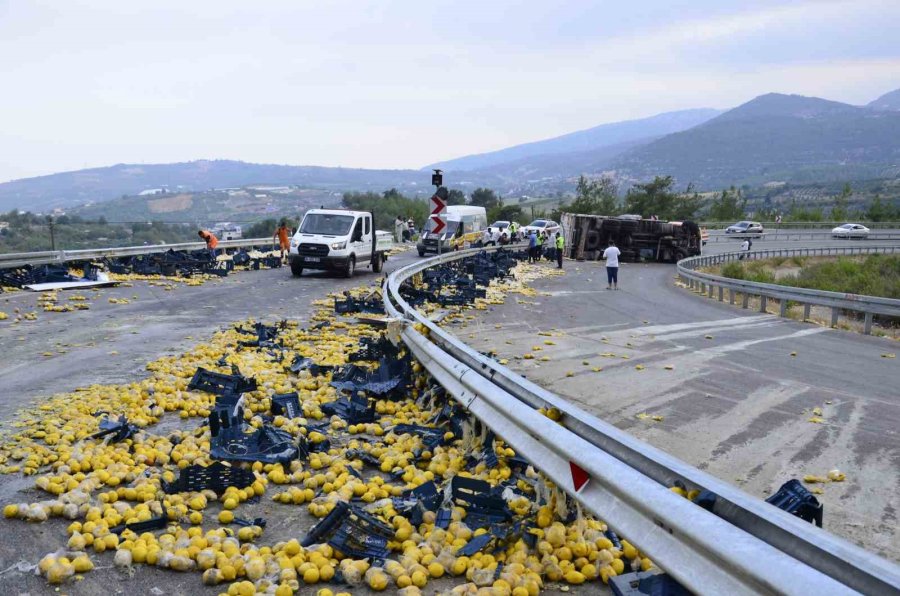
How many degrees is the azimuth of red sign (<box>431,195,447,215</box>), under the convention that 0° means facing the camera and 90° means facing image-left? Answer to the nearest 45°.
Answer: approximately 0°

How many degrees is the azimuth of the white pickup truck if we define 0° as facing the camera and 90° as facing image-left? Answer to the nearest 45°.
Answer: approximately 45°

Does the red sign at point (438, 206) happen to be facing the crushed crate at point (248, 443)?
yes

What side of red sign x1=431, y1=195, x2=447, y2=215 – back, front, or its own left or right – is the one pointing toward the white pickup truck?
right

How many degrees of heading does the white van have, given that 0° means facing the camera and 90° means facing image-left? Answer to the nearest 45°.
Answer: approximately 45°

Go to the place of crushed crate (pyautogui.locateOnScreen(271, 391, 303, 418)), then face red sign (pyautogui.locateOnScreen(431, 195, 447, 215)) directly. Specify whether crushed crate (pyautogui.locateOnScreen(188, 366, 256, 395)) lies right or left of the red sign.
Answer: left

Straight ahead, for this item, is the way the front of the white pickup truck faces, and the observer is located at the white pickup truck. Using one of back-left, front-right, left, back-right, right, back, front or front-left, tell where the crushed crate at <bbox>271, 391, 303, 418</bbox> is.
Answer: front-left
